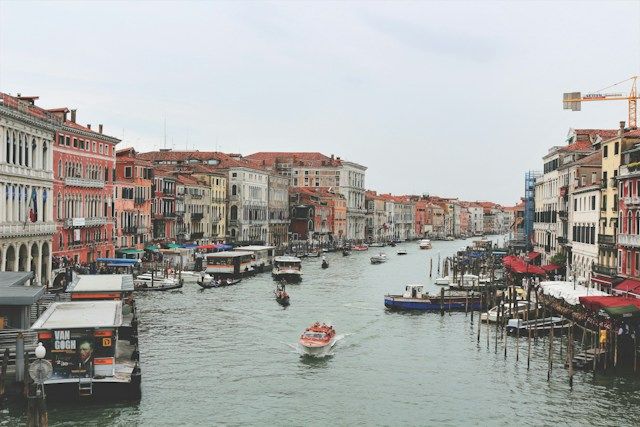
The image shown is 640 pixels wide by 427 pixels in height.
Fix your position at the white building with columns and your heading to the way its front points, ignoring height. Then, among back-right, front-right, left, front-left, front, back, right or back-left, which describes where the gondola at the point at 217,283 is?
left

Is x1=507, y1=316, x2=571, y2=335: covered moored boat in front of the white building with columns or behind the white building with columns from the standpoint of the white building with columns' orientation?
in front

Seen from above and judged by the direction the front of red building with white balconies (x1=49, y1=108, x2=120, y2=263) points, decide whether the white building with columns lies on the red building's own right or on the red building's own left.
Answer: on the red building's own right

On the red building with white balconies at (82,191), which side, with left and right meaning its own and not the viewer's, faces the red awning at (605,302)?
front

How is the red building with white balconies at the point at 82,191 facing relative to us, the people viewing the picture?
facing the viewer and to the right of the viewer

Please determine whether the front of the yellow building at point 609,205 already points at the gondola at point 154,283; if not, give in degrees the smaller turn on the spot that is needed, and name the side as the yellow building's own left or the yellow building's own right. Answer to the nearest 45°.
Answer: approximately 45° to the yellow building's own right

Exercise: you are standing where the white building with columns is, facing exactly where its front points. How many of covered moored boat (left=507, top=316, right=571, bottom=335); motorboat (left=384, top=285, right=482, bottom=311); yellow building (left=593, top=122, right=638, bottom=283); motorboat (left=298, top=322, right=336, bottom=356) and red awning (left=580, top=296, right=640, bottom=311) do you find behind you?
0

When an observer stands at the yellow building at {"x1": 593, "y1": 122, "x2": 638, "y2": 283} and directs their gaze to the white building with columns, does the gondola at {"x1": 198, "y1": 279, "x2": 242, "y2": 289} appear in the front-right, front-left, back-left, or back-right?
front-right
